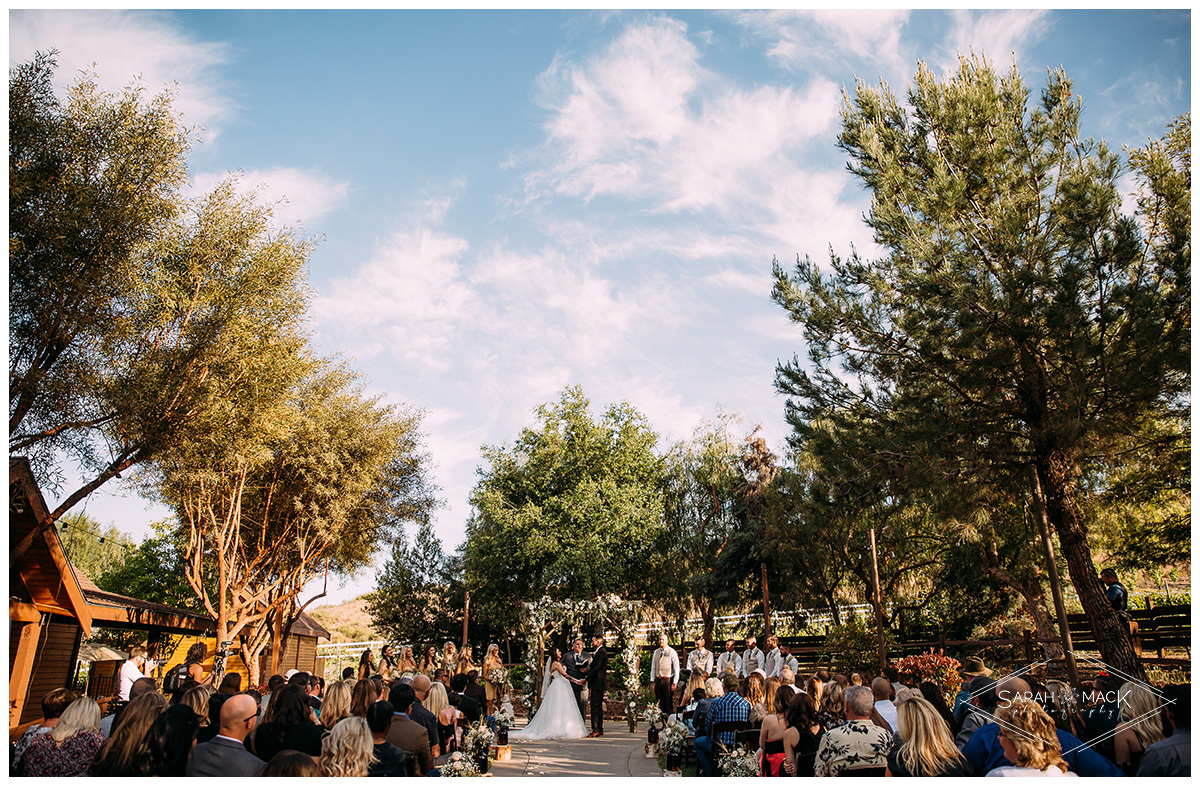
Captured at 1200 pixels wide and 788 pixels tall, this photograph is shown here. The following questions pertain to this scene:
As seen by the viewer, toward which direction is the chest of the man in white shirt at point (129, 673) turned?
to the viewer's right

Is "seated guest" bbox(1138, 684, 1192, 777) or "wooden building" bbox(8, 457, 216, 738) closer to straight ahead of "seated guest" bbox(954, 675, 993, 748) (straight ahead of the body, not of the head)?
the wooden building

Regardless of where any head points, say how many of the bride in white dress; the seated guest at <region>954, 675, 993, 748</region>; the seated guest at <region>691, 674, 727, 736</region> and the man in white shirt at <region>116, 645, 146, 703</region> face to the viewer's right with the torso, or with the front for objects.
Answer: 2

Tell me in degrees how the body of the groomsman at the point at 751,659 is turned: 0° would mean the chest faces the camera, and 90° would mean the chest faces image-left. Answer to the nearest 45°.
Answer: approximately 45°

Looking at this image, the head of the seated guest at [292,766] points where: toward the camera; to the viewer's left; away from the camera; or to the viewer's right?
away from the camera

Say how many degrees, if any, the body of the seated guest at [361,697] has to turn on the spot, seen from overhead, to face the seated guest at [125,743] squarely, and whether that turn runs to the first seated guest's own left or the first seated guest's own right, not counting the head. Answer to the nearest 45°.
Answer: approximately 135° to the first seated guest's own left

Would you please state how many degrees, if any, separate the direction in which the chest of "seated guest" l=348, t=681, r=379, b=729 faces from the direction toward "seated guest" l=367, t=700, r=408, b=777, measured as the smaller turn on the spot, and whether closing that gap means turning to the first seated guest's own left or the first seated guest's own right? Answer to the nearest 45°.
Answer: approximately 180°

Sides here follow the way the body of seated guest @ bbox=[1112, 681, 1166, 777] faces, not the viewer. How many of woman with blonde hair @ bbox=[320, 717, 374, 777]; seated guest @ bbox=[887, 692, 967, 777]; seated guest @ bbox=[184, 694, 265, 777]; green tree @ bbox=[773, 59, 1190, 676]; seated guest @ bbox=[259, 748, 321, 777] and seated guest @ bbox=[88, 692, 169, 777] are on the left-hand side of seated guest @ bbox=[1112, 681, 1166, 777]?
5

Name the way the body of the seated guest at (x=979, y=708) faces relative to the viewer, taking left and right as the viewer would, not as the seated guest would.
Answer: facing away from the viewer and to the left of the viewer

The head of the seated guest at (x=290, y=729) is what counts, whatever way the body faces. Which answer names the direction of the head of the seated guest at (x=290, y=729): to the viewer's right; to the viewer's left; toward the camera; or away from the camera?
away from the camera

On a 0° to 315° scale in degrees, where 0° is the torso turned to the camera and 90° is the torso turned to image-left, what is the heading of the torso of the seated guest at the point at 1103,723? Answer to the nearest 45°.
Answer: approximately 135°

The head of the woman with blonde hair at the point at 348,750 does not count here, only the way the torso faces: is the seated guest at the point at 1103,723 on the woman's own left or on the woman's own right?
on the woman's own right

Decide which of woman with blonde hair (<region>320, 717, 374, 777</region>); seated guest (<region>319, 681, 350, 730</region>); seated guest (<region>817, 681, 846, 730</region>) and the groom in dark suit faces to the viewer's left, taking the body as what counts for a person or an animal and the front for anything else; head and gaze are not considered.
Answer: the groom in dark suit

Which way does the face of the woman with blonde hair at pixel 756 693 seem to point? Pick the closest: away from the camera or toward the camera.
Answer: away from the camera

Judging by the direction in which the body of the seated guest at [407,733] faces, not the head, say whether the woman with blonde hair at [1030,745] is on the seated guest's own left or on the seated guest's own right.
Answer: on the seated guest's own right
